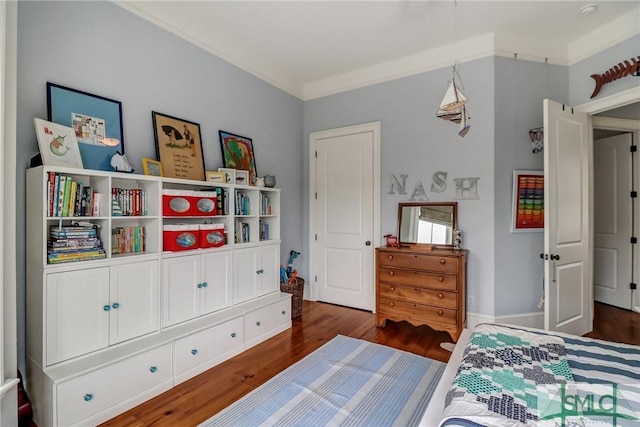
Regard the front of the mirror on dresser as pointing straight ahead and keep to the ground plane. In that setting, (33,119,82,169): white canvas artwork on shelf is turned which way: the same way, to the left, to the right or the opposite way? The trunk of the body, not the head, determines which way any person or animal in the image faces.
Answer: to the left

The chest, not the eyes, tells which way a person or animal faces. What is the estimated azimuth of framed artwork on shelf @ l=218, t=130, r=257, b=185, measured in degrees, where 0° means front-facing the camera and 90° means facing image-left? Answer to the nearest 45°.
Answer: approximately 315°

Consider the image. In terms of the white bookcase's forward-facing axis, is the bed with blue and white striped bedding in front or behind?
in front

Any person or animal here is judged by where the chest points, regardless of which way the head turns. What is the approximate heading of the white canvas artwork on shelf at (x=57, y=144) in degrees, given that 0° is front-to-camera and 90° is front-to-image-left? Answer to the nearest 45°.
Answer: approximately 315°

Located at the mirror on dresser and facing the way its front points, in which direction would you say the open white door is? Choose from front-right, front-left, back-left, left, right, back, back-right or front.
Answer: left

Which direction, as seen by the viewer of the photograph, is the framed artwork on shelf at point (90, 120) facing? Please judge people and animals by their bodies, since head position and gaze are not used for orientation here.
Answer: facing the viewer and to the right of the viewer

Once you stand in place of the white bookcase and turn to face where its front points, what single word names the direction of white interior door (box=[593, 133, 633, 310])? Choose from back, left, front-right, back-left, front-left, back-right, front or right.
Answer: front-left

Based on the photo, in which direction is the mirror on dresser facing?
toward the camera

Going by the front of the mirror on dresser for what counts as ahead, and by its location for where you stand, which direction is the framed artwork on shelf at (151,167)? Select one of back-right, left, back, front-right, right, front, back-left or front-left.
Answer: front-right

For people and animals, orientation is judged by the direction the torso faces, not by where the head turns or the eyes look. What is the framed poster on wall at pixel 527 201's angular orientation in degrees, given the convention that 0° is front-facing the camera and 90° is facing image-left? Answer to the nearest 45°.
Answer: approximately 0°

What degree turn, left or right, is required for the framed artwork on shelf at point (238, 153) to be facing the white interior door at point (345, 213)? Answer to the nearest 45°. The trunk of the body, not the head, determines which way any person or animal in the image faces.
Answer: approximately 45° to its left

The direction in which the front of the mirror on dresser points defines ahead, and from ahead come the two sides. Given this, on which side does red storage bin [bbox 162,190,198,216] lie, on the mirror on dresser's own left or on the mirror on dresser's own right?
on the mirror on dresser's own right

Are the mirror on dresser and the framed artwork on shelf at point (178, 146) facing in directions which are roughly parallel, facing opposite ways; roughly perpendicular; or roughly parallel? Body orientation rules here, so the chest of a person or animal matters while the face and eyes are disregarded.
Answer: roughly perpendicular

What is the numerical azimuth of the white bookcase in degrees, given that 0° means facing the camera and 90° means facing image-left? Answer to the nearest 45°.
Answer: approximately 315°
